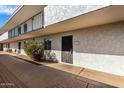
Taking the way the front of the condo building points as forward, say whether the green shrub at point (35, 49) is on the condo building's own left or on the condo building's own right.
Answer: on the condo building's own right

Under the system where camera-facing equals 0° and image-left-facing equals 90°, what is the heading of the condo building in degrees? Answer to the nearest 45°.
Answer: approximately 45°
